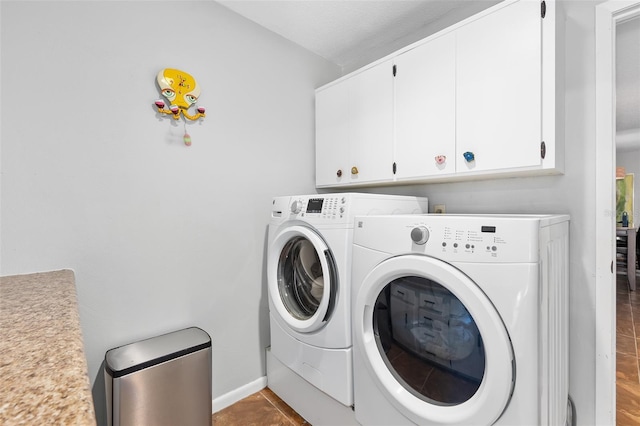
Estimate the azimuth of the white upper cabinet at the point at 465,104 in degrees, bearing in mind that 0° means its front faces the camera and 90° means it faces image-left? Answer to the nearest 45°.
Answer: approximately 45°

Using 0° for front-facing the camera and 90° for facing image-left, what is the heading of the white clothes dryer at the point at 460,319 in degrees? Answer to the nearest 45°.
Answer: approximately 45°
